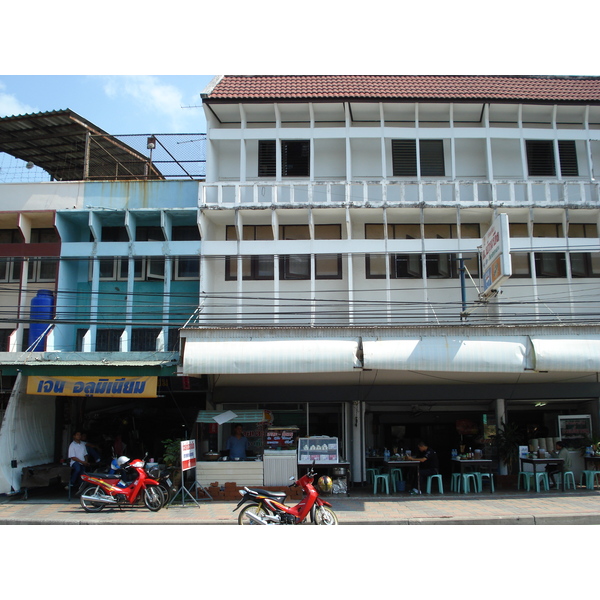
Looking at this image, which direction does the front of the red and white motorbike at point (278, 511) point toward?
to the viewer's right

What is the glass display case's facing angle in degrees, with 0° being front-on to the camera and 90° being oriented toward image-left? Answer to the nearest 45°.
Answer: approximately 0°

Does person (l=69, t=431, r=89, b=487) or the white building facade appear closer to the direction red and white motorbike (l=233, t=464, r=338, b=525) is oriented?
the white building facade

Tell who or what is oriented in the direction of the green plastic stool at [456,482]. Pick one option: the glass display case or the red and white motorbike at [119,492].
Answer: the red and white motorbike

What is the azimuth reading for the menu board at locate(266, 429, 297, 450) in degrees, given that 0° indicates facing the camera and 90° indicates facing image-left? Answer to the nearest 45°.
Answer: approximately 0°

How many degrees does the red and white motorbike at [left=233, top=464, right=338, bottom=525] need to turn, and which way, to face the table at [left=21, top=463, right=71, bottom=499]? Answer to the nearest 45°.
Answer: approximately 135° to its left

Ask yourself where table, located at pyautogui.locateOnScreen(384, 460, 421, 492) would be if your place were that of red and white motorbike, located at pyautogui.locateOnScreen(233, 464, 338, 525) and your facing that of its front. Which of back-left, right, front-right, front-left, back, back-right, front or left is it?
front-left

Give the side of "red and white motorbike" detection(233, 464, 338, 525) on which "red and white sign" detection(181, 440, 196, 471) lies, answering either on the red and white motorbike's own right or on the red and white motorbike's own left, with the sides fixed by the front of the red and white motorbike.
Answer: on the red and white motorbike's own left

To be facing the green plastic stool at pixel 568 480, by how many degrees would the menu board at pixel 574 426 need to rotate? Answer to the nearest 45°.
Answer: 0° — it already faces it

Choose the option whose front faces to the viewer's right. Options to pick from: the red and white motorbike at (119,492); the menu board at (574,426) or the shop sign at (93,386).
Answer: the red and white motorbike

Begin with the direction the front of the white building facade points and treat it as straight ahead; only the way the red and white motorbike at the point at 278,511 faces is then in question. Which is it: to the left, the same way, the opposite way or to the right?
to the left

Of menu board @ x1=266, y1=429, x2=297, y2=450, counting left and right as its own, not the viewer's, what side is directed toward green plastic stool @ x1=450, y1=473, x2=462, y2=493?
left

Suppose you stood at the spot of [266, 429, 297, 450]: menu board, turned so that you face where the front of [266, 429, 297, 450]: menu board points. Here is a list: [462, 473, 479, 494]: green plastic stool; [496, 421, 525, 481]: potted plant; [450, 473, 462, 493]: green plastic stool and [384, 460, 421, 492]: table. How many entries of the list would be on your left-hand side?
4
